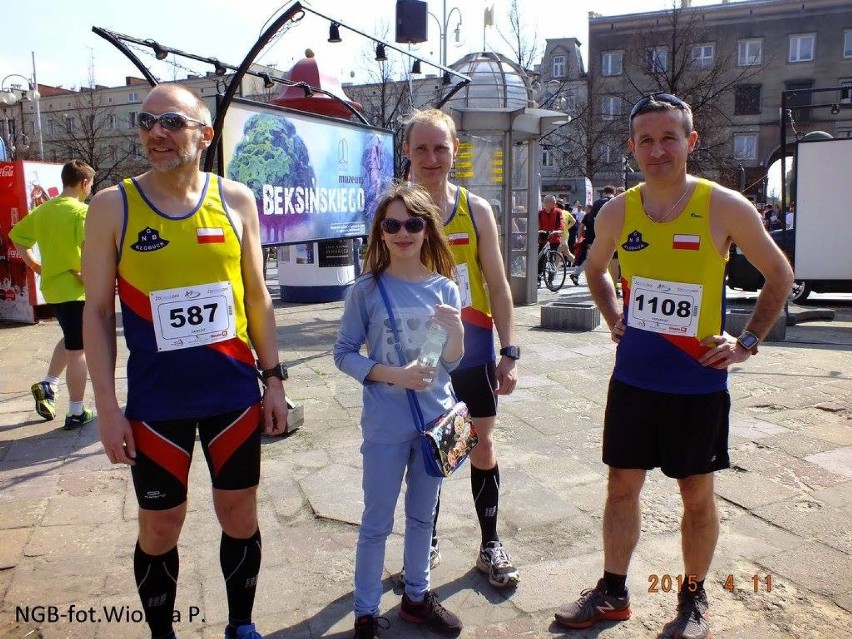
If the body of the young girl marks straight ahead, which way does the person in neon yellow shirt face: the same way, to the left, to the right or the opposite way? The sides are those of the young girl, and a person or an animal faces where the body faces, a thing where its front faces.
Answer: the opposite way

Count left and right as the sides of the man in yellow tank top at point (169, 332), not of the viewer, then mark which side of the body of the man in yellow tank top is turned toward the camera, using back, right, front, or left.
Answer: front

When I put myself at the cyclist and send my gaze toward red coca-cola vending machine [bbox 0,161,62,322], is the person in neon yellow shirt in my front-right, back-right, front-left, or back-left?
front-left

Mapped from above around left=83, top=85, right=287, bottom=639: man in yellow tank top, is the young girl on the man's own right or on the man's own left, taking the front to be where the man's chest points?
on the man's own left

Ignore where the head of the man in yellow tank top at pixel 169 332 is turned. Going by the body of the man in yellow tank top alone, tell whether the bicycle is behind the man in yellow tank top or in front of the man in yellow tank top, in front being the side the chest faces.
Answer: behind

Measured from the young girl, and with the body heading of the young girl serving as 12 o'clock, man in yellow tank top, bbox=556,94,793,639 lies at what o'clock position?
The man in yellow tank top is roughly at 9 o'clock from the young girl.

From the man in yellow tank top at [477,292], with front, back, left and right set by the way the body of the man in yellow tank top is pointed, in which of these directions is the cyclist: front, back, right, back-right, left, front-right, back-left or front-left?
back

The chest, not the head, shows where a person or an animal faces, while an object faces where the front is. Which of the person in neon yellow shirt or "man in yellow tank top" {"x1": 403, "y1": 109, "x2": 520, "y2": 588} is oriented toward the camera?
the man in yellow tank top

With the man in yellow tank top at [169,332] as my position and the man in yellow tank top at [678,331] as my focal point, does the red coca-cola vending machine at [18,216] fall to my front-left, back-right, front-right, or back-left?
back-left

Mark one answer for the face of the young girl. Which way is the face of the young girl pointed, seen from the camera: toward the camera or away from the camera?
toward the camera

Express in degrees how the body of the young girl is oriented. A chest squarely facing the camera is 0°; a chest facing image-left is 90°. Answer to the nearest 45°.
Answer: approximately 0°

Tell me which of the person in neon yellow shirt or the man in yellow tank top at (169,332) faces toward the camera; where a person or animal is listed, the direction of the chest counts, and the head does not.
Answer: the man in yellow tank top

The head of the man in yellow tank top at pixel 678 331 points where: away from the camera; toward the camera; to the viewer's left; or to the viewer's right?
toward the camera
